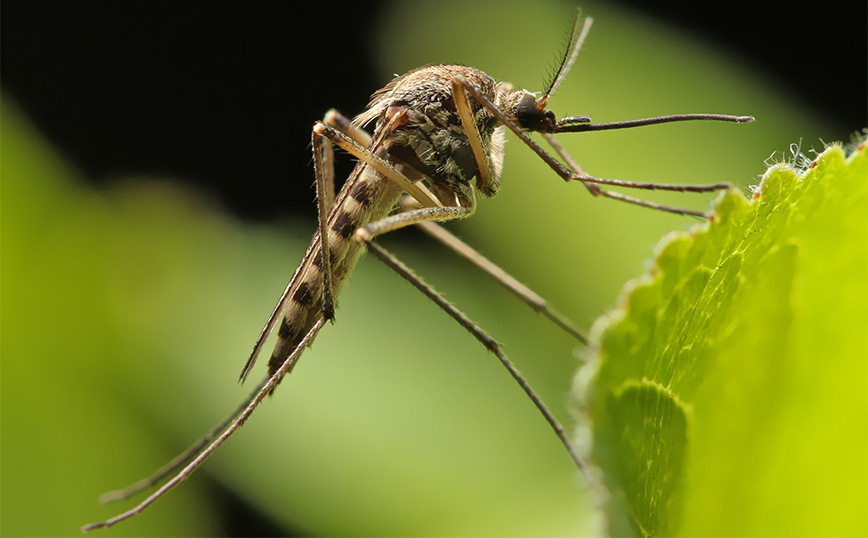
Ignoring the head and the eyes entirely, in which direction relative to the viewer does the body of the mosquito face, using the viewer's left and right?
facing to the right of the viewer
